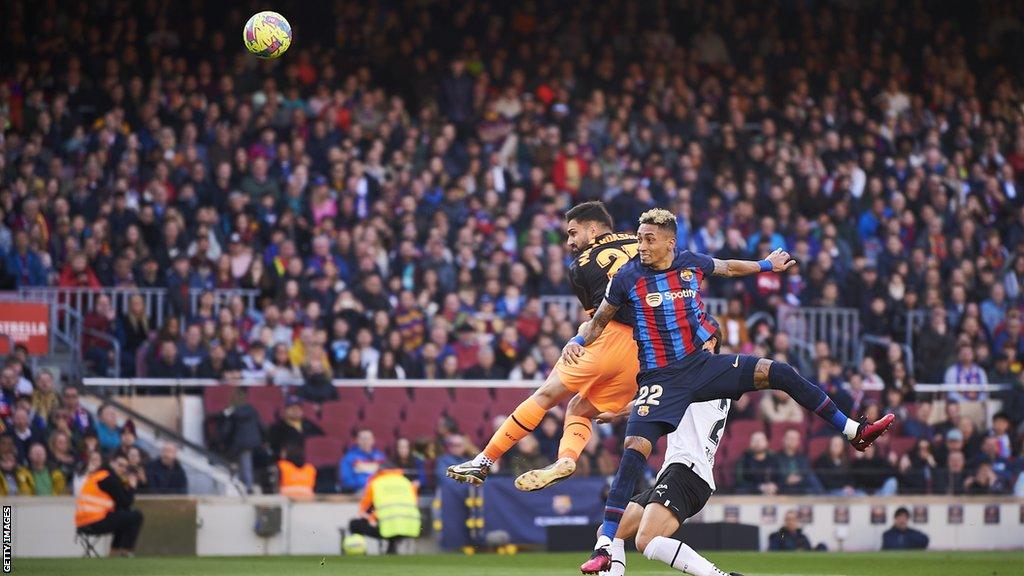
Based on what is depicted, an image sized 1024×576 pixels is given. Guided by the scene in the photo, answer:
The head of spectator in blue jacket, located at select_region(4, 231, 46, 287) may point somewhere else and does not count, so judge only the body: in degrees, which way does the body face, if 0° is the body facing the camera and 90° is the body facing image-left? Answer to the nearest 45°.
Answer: approximately 0°

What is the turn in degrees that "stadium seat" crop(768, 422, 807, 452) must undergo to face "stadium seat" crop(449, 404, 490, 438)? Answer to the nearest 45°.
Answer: approximately 90° to its right

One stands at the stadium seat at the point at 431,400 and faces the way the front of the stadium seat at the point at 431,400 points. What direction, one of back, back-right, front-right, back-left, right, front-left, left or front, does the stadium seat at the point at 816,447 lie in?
left

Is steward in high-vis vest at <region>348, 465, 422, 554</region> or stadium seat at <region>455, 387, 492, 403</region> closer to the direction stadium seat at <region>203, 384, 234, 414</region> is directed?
the steward in high-vis vest

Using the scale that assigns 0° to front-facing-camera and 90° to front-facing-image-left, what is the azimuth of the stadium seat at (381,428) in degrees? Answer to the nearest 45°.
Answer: approximately 0°

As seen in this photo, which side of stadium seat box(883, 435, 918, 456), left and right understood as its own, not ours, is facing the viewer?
front

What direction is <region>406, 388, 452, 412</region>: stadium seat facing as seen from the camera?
toward the camera

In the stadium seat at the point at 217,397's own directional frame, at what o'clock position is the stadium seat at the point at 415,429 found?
the stadium seat at the point at 415,429 is roughly at 9 o'clock from the stadium seat at the point at 217,397.
